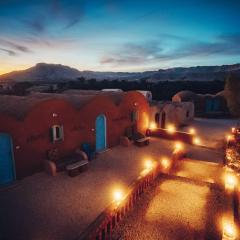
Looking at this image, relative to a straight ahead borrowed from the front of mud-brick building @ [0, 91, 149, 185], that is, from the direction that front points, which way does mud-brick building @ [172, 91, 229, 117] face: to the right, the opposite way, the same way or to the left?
to the right

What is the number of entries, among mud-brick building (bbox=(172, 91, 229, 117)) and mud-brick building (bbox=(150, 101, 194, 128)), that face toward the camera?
2

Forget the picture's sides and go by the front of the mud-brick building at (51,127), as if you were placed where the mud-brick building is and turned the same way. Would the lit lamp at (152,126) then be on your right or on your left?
on your left

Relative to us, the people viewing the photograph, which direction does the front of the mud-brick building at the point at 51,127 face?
facing the viewer and to the right of the viewer

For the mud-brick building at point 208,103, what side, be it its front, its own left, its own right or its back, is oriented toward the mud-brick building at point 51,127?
front

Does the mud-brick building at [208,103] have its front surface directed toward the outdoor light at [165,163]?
yes

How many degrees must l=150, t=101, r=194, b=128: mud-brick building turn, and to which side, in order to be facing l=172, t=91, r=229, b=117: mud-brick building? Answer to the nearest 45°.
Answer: approximately 135° to its left

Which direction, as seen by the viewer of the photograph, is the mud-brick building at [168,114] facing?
facing the viewer

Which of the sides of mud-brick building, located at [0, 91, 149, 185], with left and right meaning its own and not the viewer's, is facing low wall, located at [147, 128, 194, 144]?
left

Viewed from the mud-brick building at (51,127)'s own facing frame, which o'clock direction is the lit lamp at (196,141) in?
The lit lamp is roughly at 10 o'clock from the mud-brick building.

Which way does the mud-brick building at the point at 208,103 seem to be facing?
toward the camera

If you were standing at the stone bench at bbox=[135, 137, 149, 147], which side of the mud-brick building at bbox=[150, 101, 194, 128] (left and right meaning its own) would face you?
front

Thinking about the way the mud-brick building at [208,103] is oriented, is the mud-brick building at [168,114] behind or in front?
in front

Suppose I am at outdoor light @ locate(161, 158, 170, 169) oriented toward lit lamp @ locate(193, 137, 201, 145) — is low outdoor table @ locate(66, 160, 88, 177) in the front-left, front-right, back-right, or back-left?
back-left
